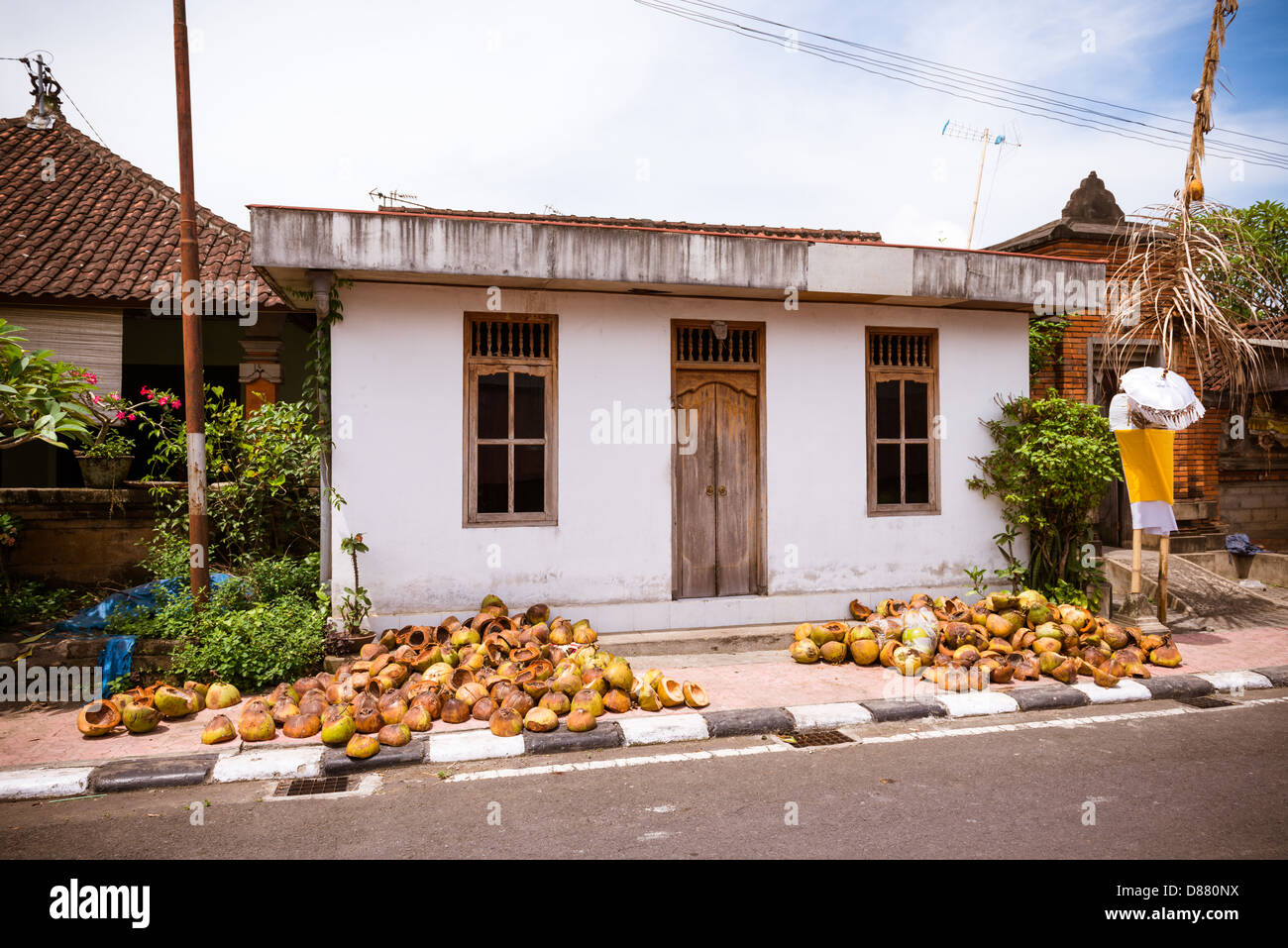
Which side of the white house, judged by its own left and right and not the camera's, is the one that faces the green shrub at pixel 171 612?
right

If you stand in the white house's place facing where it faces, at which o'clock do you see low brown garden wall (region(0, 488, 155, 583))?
The low brown garden wall is roughly at 3 o'clock from the white house.

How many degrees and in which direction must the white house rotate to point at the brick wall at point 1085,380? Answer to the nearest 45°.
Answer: approximately 135° to its left

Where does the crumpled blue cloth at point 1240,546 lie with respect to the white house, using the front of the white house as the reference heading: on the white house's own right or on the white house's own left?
on the white house's own left

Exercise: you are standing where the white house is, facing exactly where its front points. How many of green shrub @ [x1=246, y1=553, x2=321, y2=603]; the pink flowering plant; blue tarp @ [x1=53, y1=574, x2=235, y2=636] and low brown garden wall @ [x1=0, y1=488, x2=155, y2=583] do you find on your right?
4

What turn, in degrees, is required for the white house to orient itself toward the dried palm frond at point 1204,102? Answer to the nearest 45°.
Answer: approximately 90° to its left

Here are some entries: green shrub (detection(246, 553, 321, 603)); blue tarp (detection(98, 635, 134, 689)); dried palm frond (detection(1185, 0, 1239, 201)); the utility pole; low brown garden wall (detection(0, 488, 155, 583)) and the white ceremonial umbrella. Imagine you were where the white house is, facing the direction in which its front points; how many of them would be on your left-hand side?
2

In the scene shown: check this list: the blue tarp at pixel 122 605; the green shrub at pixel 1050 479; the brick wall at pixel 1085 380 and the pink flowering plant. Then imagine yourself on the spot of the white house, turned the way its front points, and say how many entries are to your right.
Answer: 2

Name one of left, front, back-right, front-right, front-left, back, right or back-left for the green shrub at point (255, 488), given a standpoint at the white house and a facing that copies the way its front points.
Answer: right

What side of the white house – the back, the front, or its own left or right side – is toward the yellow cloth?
left

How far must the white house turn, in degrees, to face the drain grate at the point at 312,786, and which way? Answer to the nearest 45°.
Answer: approximately 45° to its right

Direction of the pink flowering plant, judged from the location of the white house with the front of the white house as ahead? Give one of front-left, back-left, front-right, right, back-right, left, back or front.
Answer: right

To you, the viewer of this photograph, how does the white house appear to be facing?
facing the viewer

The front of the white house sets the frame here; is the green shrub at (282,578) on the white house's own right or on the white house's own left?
on the white house's own right

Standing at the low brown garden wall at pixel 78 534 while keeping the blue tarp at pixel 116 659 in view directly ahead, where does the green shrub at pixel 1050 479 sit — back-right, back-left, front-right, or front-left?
front-left
